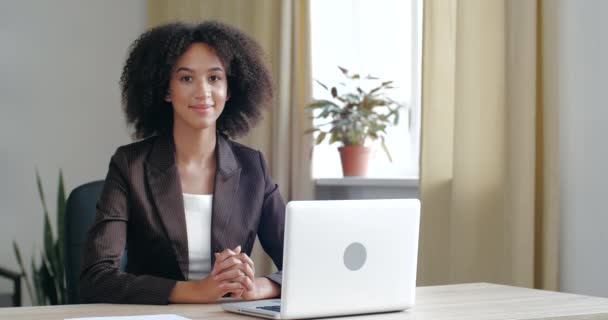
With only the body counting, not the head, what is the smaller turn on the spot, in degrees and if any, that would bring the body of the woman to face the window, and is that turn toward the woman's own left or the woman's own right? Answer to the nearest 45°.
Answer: approximately 135° to the woman's own left

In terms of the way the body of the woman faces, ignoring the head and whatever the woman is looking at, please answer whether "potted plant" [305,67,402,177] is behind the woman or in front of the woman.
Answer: behind

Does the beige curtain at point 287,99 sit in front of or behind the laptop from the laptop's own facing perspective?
in front

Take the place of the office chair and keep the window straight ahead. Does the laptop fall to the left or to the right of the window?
right

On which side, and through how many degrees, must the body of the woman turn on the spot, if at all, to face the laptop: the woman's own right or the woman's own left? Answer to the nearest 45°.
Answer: approximately 45° to the woman's own left

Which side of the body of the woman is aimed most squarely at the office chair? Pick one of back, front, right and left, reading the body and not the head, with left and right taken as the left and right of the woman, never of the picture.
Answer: back

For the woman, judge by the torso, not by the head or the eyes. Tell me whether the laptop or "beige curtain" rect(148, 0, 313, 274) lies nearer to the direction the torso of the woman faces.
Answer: the laptop

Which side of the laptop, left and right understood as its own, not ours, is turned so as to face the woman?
front

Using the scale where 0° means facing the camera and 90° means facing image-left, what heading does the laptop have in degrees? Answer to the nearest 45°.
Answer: approximately 135°

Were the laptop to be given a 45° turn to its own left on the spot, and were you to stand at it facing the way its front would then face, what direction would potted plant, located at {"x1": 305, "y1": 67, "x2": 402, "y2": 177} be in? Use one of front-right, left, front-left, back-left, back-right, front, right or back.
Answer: right

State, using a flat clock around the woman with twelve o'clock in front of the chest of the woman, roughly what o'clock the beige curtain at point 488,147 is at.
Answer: The beige curtain is roughly at 8 o'clock from the woman.

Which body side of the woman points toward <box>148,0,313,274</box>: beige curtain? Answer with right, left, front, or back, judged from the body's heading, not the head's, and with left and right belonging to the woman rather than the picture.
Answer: back

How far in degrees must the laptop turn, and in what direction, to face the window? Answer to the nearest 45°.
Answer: approximately 45° to its right

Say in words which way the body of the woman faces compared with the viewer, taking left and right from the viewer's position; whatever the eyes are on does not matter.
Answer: facing the viewer

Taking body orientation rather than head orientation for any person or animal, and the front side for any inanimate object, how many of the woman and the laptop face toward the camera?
1
